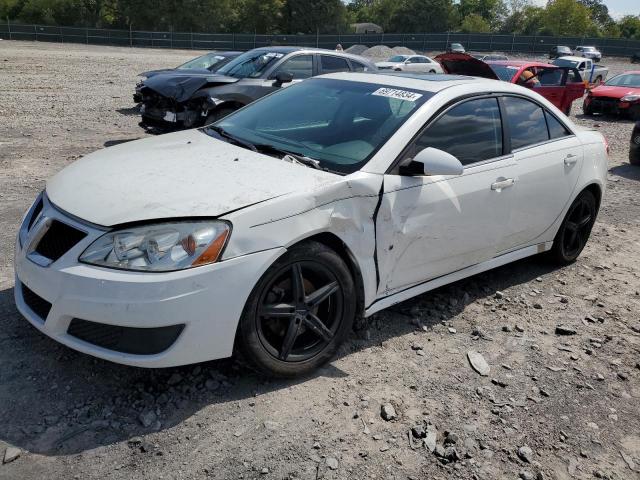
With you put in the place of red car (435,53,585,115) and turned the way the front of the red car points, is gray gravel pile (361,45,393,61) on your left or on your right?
on your right

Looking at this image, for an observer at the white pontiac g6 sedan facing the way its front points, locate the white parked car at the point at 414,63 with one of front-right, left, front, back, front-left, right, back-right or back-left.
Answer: back-right

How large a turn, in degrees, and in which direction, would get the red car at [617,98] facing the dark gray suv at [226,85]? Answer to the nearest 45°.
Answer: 0° — it already faces it

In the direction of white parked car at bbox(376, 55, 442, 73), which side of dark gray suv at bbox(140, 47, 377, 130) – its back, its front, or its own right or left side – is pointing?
back

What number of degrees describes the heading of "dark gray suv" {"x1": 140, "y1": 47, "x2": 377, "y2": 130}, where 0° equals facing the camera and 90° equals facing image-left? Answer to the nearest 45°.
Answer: approximately 45°

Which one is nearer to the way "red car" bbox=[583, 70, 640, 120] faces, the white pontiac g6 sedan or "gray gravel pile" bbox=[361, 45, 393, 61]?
the white pontiac g6 sedan

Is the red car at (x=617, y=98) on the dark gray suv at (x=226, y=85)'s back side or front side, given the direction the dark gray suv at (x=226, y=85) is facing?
on the back side

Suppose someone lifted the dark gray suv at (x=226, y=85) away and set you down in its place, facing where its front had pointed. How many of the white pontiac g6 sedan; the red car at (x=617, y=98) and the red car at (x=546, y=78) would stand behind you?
2

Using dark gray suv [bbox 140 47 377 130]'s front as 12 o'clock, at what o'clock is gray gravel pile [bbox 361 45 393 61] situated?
The gray gravel pile is roughly at 5 o'clock from the dark gray suv.
